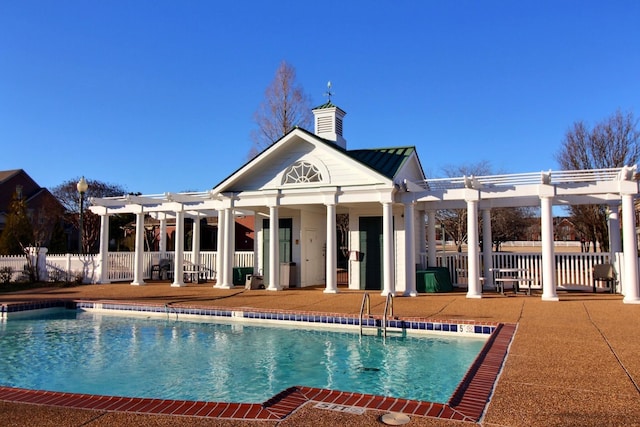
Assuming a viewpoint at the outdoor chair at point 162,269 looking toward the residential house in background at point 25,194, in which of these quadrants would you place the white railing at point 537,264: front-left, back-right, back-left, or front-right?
back-right

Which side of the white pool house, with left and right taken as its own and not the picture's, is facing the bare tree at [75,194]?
right

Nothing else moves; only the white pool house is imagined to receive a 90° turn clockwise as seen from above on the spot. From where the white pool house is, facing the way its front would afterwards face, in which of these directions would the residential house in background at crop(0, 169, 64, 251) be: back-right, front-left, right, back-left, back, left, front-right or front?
front

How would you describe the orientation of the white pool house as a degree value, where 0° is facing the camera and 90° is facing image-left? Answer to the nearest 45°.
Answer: approximately 45°
